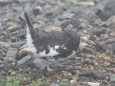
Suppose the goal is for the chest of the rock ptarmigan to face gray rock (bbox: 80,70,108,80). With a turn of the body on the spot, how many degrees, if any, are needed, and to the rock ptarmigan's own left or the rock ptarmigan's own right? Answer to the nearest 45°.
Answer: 0° — it already faces it

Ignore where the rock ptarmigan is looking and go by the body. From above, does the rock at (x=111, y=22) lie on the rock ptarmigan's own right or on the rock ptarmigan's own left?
on the rock ptarmigan's own left

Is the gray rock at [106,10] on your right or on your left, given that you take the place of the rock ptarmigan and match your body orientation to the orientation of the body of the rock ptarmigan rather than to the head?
on your left

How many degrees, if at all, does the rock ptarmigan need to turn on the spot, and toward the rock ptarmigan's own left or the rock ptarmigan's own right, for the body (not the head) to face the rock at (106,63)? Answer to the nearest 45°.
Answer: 0° — it already faces it

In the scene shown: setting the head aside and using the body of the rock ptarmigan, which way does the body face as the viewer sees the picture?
to the viewer's right
